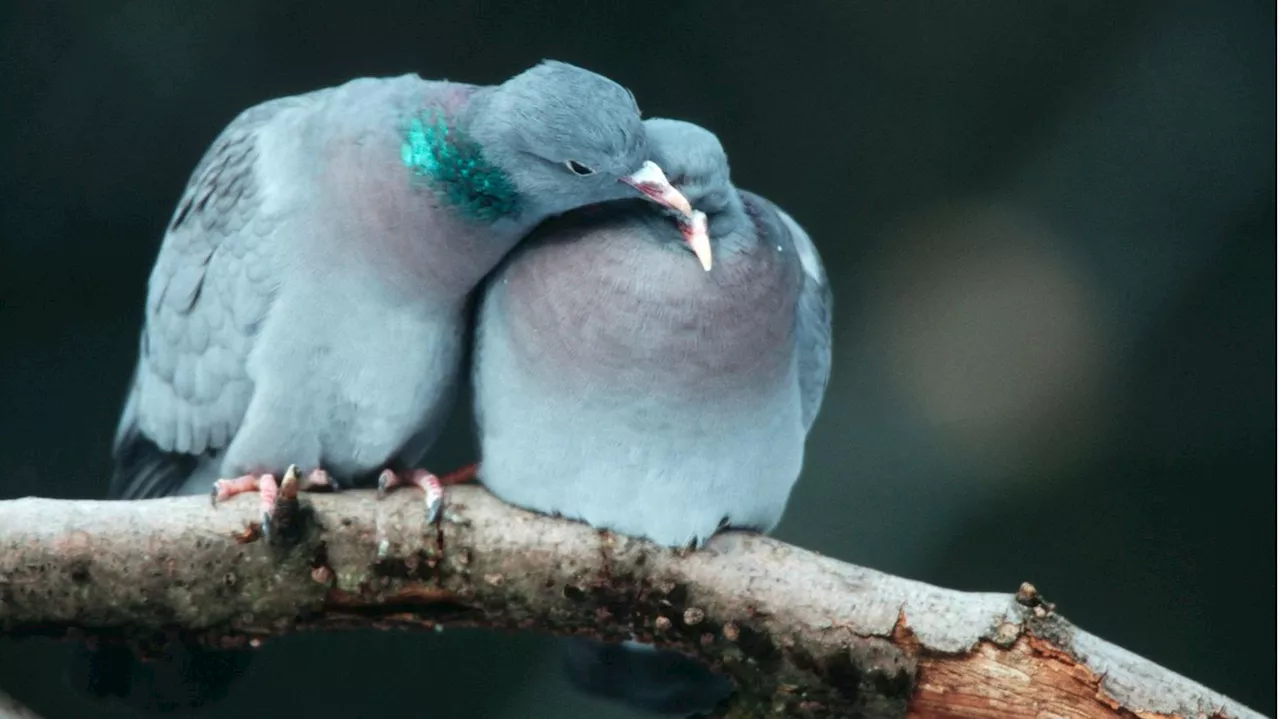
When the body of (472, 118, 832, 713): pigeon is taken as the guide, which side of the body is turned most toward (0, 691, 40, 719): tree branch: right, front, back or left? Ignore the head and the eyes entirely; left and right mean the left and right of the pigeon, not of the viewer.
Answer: right

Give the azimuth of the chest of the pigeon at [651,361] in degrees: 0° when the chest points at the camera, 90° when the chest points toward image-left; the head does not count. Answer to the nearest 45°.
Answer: approximately 0°

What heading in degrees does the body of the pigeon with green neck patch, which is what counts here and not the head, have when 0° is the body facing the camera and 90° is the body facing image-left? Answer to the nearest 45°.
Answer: approximately 315°
